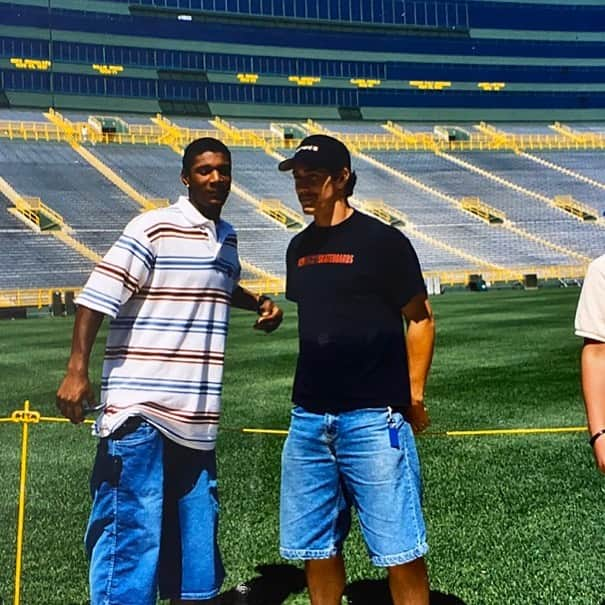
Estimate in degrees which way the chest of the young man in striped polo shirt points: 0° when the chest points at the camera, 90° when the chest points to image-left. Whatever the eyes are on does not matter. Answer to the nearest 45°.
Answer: approximately 315°

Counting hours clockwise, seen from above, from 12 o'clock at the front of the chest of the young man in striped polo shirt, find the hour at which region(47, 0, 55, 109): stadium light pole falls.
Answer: The stadium light pole is roughly at 7 o'clock from the young man in striped polo shirt.
